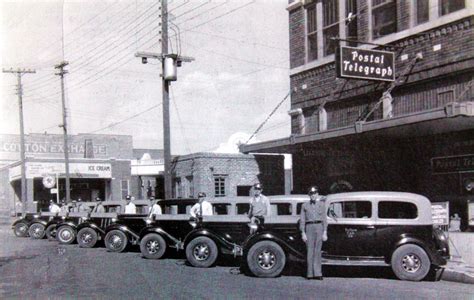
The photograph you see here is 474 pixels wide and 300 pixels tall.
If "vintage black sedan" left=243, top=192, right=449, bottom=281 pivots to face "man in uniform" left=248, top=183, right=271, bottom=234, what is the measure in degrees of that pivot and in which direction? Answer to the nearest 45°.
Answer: approximately 45° to its right

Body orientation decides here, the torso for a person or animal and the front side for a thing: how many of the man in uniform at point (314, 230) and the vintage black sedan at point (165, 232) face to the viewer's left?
1

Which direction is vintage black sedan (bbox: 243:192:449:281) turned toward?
to the viewer's left

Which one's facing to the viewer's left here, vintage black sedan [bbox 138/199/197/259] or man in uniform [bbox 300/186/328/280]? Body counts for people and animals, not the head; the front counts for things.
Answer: the vintage black sedan

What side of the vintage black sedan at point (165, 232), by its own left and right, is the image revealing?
left
